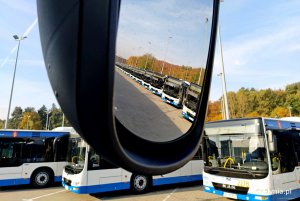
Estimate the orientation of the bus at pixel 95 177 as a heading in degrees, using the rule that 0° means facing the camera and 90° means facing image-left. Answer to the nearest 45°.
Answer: approximately 45°

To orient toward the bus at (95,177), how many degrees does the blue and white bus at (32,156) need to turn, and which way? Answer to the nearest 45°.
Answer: approximately 135° to its left

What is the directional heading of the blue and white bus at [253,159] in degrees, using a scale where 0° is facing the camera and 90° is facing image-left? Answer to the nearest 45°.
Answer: approximately 45°

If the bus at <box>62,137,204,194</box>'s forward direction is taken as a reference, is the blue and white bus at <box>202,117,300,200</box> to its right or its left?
on its left

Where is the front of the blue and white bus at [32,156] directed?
to the viewer's left

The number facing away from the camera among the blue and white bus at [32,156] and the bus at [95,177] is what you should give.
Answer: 0

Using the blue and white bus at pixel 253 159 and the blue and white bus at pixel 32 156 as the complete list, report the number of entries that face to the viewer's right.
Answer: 0

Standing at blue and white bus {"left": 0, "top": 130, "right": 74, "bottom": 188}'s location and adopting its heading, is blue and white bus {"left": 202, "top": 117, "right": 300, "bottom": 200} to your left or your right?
on your left

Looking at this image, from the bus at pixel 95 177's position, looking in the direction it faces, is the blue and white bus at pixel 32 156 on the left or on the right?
on its right

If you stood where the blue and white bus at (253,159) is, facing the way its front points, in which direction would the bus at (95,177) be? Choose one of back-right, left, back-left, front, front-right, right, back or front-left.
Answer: front-right
